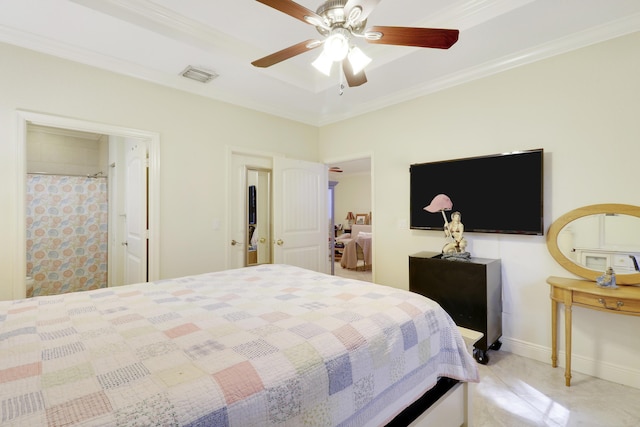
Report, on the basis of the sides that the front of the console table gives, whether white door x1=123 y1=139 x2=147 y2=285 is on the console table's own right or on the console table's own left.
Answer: on the console table's own right

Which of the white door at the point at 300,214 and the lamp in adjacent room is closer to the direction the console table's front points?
the white door

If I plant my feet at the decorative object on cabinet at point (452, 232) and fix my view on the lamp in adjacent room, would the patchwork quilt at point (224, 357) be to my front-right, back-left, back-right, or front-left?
back-left

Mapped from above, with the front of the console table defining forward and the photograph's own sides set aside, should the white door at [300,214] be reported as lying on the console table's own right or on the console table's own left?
on the console table's own right

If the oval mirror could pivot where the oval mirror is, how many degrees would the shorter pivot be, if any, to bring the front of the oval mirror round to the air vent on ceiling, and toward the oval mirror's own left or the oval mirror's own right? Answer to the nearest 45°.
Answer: approximately 45° to the oval mirror's own right

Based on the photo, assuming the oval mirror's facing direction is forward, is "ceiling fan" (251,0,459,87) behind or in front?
in front

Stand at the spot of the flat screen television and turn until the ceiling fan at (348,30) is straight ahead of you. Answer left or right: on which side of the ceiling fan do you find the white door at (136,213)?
right

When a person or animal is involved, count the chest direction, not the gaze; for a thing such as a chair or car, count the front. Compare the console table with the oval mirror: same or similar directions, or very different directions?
same or similar directions

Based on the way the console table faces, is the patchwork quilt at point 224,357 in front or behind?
in front

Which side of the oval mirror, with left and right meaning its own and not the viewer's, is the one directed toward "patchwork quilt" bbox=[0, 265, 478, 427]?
front

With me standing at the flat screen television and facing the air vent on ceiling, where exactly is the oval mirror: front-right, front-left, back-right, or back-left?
back-left
